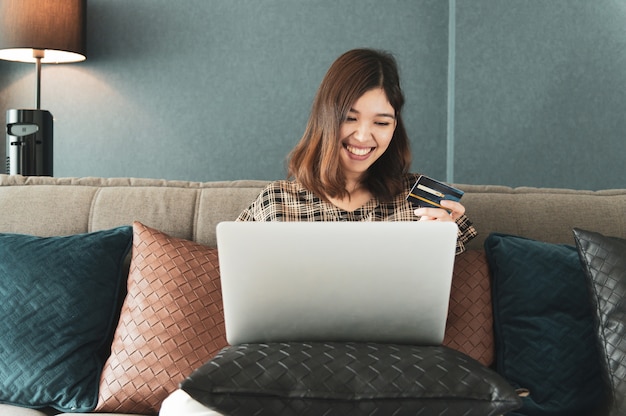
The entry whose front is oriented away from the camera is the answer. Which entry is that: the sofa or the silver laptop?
the silver laptop

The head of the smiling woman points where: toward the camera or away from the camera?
toward the camera

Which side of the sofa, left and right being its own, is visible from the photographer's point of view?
front

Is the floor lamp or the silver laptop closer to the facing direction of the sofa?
the silver laptop

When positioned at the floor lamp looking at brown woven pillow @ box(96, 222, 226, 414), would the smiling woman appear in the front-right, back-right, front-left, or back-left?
front-left

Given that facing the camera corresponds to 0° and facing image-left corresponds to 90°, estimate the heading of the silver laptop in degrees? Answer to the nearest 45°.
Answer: approximately 180°

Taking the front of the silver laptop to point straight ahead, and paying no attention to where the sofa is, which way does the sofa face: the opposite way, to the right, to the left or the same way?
the opposite way

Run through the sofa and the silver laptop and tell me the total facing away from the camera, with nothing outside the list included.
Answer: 1

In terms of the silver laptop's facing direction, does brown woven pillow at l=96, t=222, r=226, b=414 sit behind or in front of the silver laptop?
in front
